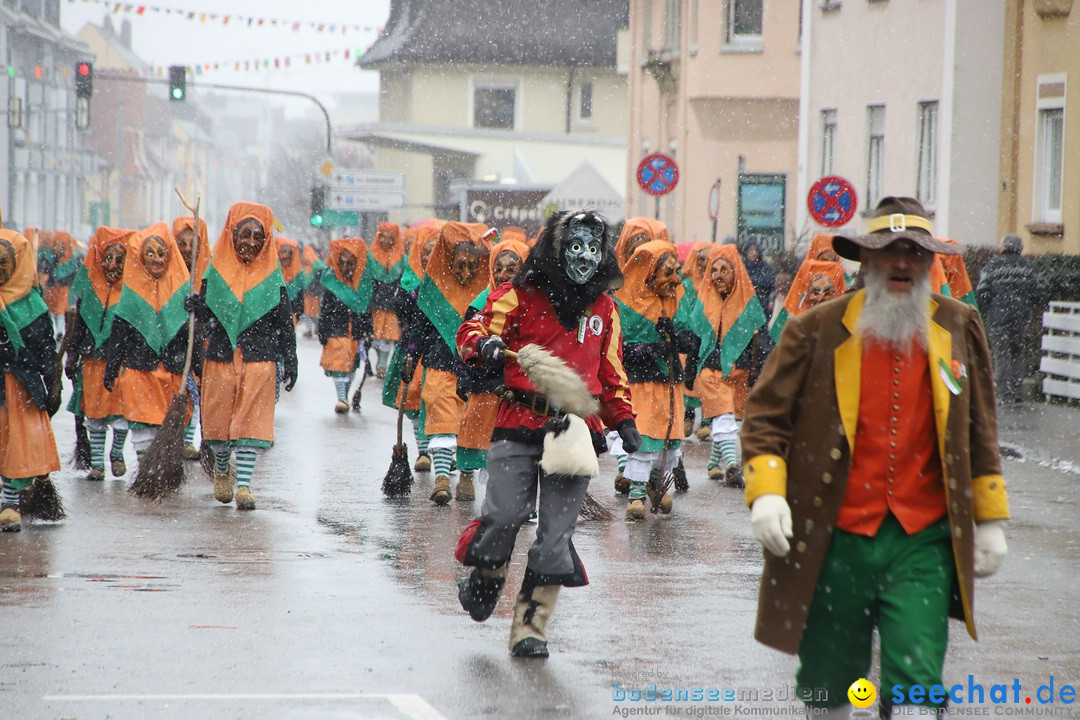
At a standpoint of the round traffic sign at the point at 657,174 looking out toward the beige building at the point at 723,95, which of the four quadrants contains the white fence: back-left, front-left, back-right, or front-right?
back-right

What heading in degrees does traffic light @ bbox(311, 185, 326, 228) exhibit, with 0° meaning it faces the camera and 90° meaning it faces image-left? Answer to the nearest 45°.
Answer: approximately 0°

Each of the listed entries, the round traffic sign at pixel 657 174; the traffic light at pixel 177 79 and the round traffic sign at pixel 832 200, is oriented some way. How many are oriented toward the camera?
3

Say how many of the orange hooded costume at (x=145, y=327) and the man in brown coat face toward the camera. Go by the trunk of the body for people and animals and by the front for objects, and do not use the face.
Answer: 2

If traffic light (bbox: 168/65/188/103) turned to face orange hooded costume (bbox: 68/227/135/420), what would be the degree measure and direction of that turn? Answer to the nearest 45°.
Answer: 0° — it already faces it

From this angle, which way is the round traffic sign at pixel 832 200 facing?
toward the camera

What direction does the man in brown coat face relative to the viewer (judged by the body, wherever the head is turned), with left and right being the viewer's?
facing the viewer

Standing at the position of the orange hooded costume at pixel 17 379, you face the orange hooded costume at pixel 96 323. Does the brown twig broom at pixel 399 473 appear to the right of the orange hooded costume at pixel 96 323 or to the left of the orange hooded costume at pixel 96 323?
right

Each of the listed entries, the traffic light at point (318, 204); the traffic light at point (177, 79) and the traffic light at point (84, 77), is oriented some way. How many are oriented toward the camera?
3

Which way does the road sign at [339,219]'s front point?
toward the camera

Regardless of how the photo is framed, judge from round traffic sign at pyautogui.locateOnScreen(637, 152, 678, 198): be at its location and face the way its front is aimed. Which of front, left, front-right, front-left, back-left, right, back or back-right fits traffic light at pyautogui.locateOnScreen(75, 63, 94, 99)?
back-right

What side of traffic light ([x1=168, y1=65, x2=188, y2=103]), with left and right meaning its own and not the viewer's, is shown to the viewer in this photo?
front

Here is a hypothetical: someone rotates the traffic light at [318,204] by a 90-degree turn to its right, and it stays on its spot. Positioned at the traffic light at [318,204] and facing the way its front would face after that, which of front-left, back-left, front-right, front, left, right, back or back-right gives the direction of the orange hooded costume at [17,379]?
left

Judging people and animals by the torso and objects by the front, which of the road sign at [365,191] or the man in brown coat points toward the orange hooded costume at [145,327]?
the road sign

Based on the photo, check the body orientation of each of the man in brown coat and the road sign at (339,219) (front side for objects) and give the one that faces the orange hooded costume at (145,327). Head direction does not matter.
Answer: the road sign

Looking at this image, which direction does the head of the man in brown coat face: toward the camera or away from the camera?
toward the camera

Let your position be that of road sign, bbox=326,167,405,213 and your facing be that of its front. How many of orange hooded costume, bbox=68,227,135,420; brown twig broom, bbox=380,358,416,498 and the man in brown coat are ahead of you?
3

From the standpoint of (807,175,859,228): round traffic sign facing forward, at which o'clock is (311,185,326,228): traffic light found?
The traffic light is roughly at 5 o'clock from the round traffic sign.
